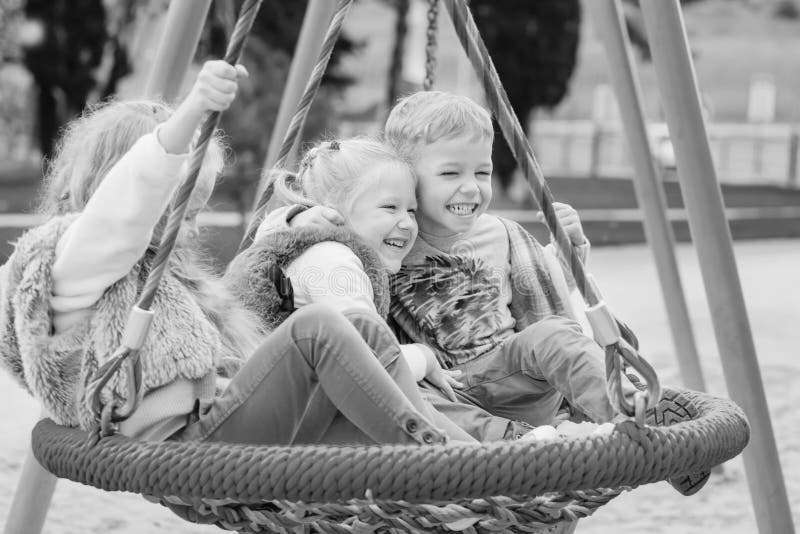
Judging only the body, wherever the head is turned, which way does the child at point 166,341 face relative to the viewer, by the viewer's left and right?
facing to the right of the viewer

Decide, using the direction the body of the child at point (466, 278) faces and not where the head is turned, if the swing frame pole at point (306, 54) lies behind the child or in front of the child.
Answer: behind

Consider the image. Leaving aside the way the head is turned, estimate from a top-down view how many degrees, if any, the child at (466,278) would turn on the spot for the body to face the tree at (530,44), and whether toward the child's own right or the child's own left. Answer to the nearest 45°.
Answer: approximately 135° to the child's own left

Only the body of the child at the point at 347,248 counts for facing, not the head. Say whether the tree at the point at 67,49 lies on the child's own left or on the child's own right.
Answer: on the child's own left

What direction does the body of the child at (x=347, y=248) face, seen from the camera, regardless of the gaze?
to the viewer's right

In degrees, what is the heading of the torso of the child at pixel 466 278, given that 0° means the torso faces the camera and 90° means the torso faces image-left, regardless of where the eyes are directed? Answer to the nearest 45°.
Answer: approximately 315°

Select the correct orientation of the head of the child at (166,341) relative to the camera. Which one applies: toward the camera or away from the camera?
away from the camera

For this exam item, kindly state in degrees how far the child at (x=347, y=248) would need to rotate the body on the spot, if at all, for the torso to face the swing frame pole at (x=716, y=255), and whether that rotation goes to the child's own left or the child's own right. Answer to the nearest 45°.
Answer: approximately 45° to the child's own left

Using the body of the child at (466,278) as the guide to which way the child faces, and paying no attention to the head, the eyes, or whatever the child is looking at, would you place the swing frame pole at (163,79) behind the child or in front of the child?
behind

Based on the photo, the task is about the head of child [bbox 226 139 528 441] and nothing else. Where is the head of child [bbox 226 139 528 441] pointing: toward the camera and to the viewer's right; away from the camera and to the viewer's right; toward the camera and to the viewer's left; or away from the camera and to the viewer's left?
toward the camera and to the viewer's right
